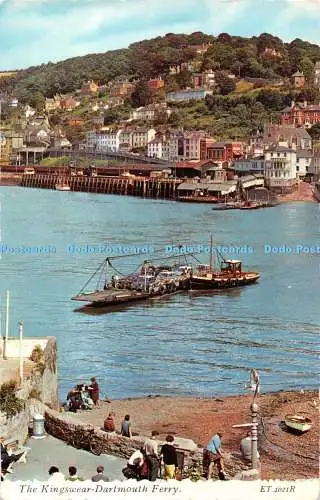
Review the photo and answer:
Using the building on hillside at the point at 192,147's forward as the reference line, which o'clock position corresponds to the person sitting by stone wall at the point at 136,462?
The person sitting by stone wall is roughly at 12 o'clock from the building on hillside.

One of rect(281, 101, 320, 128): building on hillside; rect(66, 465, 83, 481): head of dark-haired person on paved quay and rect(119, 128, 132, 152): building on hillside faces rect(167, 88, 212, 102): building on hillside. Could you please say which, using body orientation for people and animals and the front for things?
the head of dark-haired person on paved quay

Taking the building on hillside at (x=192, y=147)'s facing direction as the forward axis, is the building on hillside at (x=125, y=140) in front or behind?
behind

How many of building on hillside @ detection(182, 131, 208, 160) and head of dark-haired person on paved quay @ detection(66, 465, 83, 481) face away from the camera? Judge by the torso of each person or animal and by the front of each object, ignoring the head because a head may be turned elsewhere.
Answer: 1

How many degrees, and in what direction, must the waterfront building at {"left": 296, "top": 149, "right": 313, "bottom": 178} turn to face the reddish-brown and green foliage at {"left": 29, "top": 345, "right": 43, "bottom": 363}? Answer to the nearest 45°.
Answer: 0° — it already faces it

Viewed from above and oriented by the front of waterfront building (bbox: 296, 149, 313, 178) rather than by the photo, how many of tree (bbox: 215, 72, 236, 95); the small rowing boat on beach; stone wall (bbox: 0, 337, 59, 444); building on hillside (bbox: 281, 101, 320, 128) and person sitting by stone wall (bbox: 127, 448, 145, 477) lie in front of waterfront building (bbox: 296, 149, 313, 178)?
3

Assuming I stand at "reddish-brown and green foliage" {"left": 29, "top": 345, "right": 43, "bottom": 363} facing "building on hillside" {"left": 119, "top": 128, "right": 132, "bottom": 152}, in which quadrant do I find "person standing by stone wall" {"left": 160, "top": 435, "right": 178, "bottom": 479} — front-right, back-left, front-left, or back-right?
back-right

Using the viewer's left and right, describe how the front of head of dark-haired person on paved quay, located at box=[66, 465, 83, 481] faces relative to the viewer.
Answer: facing away from the viewer

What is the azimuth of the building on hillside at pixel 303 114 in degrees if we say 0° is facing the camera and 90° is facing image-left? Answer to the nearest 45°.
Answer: approximately 0°

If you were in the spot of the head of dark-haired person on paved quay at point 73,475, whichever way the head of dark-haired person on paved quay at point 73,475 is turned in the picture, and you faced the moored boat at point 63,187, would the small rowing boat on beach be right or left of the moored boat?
right
